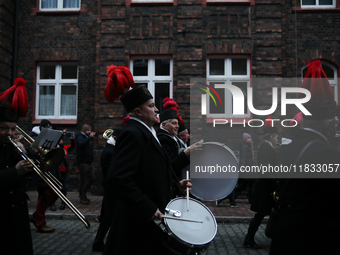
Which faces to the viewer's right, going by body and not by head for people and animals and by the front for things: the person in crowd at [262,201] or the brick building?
the person in crowd

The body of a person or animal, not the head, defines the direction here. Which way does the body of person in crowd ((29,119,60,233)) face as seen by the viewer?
to the viewer's right

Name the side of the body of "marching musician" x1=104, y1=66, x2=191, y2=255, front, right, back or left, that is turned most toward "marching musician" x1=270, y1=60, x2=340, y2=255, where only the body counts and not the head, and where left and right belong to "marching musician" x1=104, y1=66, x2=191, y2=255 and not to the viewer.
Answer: front

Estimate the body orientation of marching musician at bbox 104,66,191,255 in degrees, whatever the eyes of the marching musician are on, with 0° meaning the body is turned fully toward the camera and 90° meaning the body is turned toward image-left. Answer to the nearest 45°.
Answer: approximately 270°

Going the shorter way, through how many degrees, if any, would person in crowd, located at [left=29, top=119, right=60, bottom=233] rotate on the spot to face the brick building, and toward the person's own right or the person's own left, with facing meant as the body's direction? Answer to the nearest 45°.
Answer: approximately 45° to the person's own left

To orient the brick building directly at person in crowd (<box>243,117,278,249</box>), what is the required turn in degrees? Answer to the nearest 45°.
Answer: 0° — it already faces them

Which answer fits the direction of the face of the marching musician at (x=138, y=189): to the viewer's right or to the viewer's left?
to the viewer's right

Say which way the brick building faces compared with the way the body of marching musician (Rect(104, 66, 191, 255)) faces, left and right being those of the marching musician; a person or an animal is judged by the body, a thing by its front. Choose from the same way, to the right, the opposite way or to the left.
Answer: to the right

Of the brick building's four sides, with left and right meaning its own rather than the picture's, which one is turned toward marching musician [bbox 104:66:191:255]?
front

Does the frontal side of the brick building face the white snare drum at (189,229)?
yes
